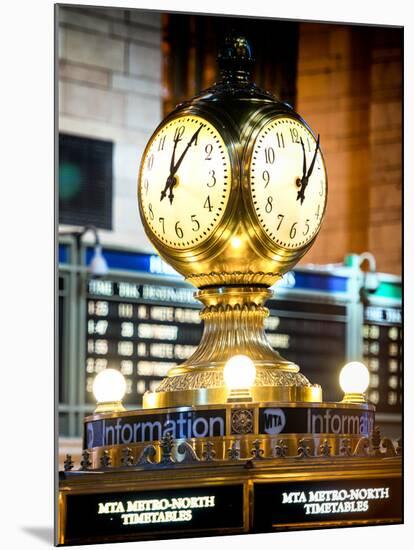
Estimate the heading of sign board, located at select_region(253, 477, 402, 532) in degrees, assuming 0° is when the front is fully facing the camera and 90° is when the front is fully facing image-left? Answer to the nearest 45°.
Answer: approximately 0°

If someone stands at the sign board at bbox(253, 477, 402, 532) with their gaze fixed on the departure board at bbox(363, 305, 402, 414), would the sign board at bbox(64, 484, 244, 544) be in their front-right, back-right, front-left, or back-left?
back-left

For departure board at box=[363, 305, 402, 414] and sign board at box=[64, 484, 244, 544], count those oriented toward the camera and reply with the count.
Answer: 2

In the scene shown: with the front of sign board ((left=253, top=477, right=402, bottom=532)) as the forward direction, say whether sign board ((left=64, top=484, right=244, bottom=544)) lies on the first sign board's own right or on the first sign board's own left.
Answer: on the first sign board's own right

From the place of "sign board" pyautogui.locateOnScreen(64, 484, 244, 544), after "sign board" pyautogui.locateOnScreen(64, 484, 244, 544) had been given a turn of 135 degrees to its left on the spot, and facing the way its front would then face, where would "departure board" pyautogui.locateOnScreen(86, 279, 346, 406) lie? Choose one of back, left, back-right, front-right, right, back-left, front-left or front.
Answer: front-left

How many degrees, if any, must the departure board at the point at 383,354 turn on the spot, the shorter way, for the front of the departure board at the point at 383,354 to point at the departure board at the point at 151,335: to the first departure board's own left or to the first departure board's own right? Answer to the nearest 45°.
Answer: approximately 90° to the first departure board's own right

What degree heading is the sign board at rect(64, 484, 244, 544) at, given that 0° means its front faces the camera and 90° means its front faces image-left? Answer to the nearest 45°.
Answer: approximately 0°
